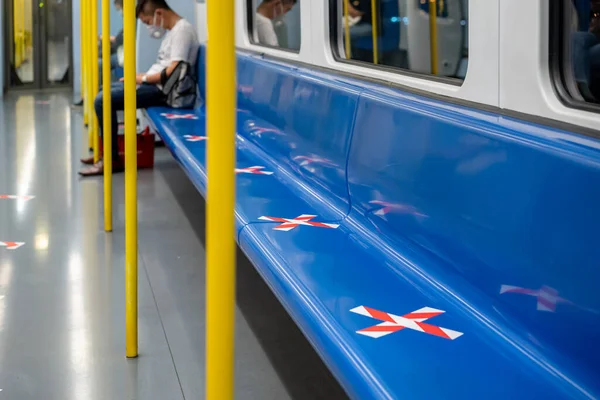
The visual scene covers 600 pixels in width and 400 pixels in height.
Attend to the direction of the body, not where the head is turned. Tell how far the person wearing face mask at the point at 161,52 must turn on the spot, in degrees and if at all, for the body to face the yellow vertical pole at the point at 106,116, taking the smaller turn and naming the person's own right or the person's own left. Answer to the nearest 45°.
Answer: approximately 90° to the person's own left

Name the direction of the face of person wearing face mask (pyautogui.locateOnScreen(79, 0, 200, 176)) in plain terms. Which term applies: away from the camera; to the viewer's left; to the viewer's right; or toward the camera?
to the viewer's left

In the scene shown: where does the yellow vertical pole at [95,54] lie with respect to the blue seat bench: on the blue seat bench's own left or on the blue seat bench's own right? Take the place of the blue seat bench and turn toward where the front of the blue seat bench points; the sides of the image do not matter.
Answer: on the blue seat bench's own right

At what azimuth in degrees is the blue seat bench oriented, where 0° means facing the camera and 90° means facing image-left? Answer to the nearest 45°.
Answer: approximately 45°

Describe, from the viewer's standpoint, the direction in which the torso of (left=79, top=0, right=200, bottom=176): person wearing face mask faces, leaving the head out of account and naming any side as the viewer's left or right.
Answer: facing to the left of the viewer

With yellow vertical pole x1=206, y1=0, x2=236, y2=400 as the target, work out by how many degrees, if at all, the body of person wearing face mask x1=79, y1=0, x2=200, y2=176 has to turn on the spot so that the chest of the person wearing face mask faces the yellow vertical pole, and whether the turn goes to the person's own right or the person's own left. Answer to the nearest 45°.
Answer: approximately 90° to the person's own left
